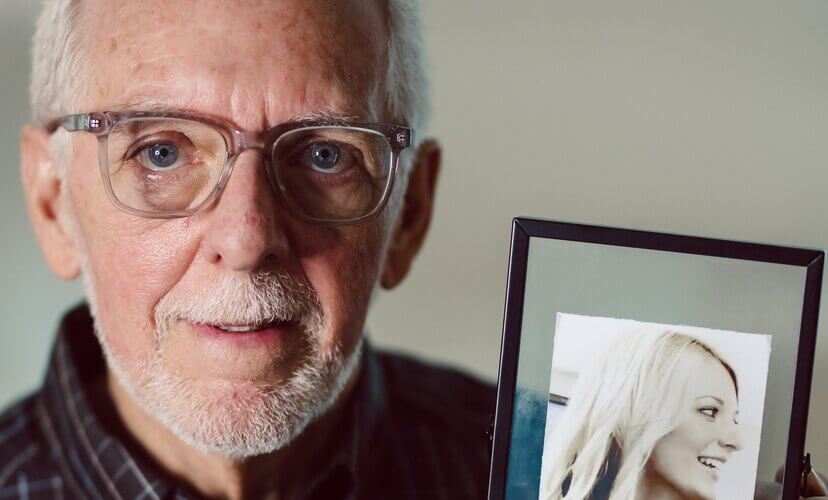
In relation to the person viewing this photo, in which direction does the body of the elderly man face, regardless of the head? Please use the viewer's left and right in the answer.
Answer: facing the viewer

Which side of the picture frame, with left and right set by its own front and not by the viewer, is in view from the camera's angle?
front
